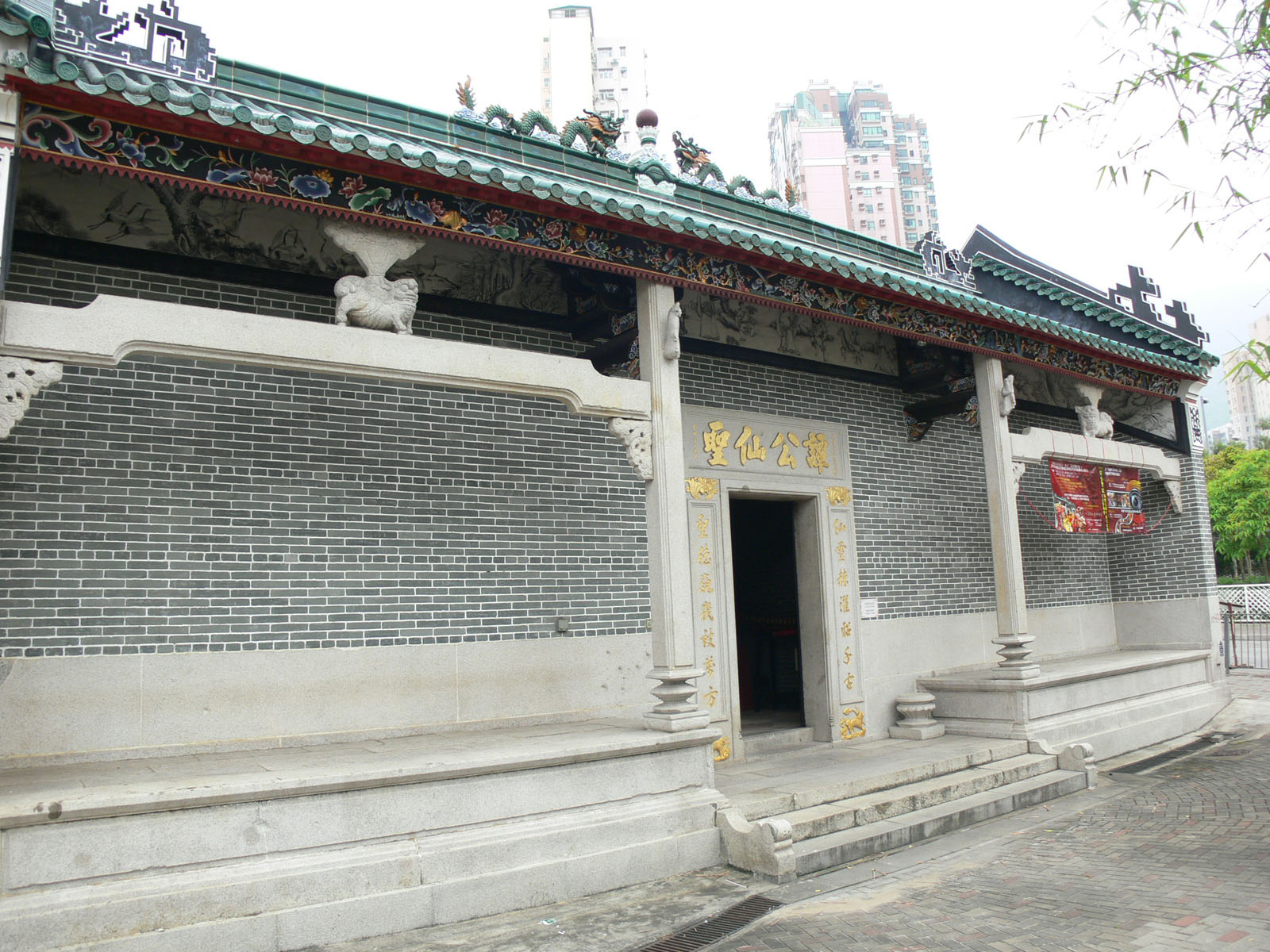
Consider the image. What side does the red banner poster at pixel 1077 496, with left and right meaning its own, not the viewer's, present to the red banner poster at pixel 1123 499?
left

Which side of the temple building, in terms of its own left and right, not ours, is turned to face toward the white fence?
left

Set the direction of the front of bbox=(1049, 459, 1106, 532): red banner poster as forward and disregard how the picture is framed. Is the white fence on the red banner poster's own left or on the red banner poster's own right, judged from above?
on the red banner poster's own left

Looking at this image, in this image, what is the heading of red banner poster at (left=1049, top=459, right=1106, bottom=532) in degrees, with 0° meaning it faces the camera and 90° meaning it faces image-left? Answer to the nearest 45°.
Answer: approximately 315°

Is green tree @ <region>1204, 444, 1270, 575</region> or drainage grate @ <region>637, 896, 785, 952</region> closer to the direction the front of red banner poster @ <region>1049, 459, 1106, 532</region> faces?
the drainage grate

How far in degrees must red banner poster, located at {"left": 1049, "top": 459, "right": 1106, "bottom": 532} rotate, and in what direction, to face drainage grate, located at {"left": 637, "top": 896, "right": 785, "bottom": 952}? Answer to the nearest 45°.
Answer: approximately 45° to its right

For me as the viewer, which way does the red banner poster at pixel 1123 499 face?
facing the viewer and to the right of the viewer

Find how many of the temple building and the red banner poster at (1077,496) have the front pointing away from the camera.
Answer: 0
